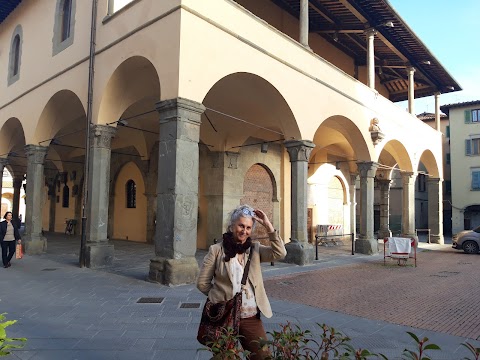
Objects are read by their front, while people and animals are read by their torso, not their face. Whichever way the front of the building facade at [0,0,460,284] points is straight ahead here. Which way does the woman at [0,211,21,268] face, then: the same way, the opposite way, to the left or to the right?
the same way

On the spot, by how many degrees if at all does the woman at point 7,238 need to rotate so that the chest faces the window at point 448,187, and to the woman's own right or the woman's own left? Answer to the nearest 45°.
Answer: approximately 90° to the woman's own left

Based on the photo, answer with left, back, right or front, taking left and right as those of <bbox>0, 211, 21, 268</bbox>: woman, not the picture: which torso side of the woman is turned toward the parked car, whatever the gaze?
left

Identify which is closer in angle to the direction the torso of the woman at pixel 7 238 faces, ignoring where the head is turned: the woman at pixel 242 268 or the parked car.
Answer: the woman

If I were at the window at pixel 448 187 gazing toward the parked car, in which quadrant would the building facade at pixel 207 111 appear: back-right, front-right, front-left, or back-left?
front-right

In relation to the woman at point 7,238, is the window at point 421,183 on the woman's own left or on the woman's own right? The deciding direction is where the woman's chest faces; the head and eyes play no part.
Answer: on the woman's own left

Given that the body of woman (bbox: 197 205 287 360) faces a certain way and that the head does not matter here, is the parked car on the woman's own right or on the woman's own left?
on the woman's own left

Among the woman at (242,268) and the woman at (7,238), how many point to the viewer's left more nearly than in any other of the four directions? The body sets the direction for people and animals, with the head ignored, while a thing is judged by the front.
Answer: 0

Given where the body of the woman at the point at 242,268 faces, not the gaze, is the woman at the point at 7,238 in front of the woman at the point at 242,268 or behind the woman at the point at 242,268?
behind

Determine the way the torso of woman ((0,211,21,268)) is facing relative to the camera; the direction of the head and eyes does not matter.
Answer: toward the camera

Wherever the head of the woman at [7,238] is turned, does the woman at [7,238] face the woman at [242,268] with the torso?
yes

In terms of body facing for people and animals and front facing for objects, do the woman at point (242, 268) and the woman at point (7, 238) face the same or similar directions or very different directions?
same or similar directions

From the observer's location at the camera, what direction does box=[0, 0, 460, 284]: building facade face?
facing the viewer and to the right of the viewer

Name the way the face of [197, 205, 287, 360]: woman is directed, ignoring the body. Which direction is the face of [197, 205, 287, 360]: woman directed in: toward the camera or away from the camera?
toward the camera
